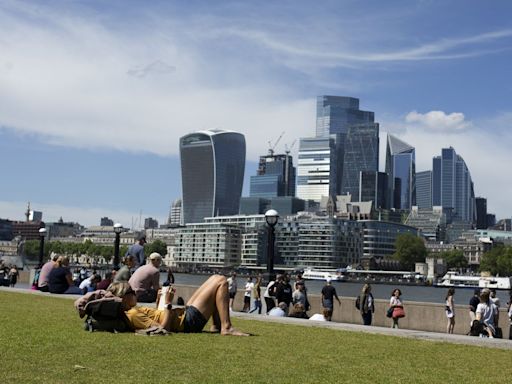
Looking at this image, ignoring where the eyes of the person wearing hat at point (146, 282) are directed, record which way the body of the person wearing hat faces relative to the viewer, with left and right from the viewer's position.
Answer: facing away from the viewer and to the right of the viewer

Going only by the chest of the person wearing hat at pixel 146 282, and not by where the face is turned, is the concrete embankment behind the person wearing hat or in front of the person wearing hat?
in front

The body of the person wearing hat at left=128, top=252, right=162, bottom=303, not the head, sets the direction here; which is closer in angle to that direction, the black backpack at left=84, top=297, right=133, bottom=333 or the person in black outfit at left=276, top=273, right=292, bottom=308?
the person in black outfit
